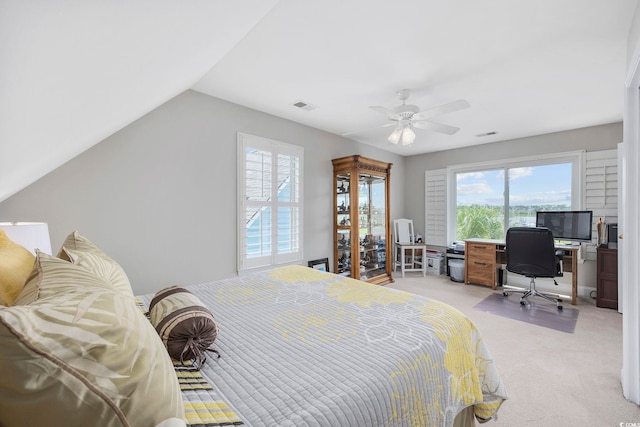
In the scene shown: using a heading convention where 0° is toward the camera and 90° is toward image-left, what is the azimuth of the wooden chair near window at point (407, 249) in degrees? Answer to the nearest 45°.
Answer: approximately 315°

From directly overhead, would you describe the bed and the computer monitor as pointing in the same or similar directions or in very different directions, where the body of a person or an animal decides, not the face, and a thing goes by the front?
very different directions

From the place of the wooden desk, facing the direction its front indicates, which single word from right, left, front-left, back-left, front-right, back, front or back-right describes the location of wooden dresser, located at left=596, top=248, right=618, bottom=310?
left

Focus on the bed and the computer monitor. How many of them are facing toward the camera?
1

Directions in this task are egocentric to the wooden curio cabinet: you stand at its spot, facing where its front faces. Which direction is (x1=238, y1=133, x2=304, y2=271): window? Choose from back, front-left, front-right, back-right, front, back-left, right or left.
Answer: right

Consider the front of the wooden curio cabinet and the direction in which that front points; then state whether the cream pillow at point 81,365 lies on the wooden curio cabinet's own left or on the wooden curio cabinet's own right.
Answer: on the wooden curio cabinet's own right

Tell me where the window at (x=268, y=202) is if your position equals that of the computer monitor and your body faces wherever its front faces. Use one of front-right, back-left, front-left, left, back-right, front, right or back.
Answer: front-right

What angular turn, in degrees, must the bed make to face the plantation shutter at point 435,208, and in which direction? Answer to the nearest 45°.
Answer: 0° — it already faces it
